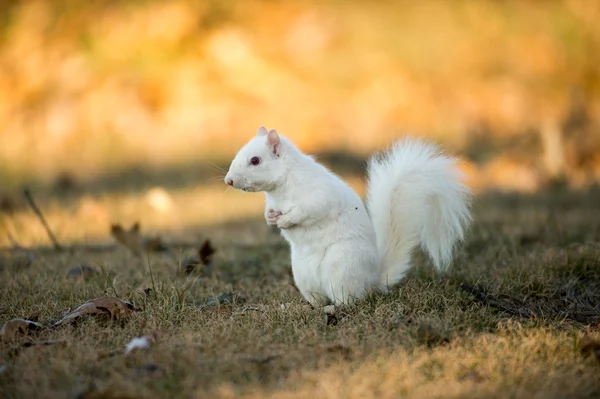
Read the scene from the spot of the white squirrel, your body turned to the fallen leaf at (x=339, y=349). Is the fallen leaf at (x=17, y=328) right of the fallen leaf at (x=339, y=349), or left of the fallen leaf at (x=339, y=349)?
right

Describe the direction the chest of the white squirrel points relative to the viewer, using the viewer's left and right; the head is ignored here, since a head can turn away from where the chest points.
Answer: facing to the left of the viewer

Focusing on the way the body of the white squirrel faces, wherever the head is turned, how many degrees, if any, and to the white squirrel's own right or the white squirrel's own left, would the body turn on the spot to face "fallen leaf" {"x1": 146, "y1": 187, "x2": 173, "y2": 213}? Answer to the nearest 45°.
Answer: approximately 45° to the white squirrel's own right

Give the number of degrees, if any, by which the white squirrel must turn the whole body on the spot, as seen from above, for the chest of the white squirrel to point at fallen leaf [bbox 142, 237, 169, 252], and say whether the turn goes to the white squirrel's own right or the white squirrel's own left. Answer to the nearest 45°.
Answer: approximately 45° to the white squirrel's own right

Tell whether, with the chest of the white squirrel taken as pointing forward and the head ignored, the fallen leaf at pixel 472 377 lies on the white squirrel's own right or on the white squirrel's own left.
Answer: on the white squirrel's own left

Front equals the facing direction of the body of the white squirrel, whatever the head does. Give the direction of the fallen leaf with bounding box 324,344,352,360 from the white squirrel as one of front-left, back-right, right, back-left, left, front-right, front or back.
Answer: left

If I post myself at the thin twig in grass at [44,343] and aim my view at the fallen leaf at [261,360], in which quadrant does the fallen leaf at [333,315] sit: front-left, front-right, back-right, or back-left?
front-left

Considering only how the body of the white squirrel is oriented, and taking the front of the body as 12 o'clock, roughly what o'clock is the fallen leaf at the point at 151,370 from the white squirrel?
The fallen leaf is roughly at 10 o'clock from the white squirrel.

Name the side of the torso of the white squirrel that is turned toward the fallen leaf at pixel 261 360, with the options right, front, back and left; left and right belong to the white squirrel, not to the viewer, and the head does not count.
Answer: left

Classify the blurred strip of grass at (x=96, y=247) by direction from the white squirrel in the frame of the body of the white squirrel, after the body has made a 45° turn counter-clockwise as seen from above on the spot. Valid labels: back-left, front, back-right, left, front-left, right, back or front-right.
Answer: right
